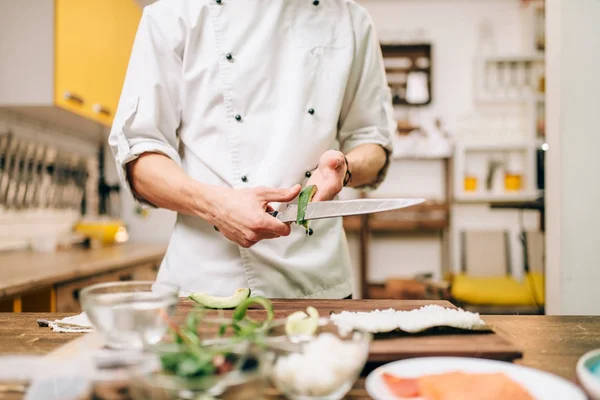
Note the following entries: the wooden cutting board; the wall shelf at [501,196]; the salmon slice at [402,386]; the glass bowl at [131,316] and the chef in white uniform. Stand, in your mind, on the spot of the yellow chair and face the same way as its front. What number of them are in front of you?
4

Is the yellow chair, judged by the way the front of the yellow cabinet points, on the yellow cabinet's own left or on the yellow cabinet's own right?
on the yellow cabinet's own left

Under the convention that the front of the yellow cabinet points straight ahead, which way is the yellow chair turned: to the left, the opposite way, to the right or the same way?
to the right

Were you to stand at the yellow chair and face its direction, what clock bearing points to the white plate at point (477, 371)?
The white plate is roughly at 12 o'clock from the yellow chair.

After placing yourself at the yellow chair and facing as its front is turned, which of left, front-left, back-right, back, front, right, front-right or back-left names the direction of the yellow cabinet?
front-right

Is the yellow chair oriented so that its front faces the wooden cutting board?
yes

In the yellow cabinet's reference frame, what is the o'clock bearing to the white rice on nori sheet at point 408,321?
The white rice on nori sheet is roughly at 1 o'clock from the yellow cabinet.

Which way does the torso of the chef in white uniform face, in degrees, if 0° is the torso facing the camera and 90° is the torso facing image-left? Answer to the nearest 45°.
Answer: approximately 0°

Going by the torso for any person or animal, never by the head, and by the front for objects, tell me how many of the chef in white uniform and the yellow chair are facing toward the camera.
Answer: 2

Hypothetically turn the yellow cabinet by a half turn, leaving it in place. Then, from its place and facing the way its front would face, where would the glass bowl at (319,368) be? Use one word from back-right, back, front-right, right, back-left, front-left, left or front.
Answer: back-left

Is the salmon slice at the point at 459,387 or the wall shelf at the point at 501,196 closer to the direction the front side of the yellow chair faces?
the salmon slice

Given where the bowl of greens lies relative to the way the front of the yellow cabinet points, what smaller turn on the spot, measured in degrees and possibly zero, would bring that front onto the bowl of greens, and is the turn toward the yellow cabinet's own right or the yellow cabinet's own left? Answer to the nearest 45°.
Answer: approximately 45° to the yellow cabinet's own right

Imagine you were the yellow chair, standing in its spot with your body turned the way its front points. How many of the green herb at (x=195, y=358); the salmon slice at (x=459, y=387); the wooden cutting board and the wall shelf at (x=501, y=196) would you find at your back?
1
